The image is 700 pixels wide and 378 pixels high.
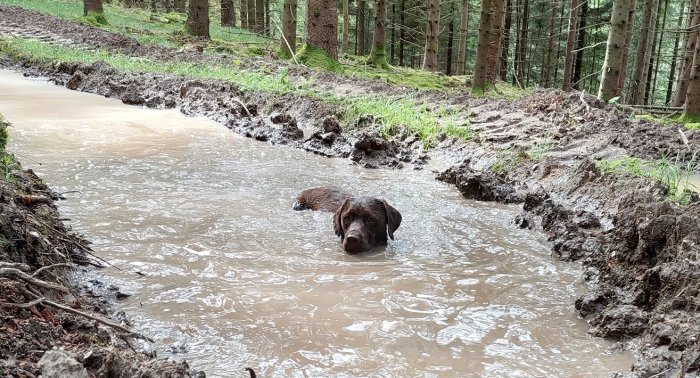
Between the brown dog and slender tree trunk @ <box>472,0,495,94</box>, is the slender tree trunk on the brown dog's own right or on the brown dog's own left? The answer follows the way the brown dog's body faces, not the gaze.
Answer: on the brown dog's own left

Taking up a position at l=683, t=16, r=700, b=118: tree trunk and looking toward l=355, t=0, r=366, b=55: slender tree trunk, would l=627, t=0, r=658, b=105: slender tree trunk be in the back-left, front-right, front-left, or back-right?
front-right

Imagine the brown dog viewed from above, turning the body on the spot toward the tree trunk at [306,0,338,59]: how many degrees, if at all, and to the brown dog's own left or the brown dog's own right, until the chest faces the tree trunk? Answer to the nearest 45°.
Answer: approximately 135° to the brown dog's own left

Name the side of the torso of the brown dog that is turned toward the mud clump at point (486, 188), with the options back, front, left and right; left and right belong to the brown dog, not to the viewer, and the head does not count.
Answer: left

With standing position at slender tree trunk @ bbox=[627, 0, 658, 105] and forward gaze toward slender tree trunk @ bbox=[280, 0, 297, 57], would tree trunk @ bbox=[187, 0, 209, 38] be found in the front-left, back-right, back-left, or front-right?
front-right

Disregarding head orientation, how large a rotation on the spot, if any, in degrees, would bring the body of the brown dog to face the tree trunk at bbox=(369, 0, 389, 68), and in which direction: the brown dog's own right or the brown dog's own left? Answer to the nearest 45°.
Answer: approximately 135° to the brown dog's own left

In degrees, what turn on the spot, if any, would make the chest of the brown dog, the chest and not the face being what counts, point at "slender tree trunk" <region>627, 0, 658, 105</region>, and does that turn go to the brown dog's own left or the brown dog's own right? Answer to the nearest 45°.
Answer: approximately 90° to the brown dog's own left

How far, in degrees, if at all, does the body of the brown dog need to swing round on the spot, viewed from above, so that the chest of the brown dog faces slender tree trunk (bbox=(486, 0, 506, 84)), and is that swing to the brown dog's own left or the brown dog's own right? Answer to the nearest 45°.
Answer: approximately 135° to the brown dog's own left

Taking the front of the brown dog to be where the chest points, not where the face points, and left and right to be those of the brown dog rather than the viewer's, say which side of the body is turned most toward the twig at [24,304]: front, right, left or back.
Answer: right

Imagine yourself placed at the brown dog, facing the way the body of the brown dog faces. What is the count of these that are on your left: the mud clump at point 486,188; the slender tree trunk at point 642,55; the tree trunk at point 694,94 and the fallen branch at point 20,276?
3

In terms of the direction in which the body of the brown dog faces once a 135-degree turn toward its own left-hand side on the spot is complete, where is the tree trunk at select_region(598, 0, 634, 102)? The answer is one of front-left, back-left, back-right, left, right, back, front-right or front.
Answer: front-right

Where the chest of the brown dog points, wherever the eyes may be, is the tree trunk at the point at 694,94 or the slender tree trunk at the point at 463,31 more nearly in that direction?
the tree trunk

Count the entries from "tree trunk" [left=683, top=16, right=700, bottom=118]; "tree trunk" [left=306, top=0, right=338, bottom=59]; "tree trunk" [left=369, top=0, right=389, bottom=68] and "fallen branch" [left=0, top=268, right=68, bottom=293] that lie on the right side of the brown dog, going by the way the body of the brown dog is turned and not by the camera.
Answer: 1

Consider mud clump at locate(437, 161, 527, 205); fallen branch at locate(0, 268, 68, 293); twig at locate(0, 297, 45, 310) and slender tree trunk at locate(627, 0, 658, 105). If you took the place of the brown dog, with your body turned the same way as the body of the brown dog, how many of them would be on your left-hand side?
2

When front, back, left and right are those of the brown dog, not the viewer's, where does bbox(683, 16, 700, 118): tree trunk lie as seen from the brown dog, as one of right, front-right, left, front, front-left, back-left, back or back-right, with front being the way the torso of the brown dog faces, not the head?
left

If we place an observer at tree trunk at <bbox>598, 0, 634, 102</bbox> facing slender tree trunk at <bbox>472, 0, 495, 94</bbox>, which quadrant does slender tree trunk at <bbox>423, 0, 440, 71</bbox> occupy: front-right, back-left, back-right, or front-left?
front-right

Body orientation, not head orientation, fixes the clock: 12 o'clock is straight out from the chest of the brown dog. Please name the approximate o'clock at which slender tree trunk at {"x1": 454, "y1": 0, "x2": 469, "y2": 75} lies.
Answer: The slender tree trunk is roughly at 8 o'clock from the brown dog.

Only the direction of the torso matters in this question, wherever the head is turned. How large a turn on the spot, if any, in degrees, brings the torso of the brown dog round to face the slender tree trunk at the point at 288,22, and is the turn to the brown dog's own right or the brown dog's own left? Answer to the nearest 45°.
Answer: approximately 135° to the brown dog's own left
